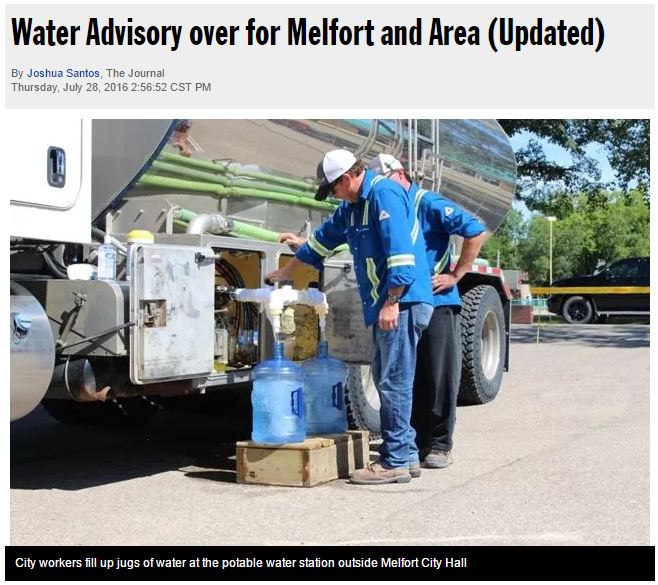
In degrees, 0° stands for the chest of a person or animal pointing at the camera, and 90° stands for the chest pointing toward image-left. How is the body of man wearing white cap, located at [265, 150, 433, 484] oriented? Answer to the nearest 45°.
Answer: approximately 90°

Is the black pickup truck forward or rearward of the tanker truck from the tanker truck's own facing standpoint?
rearward

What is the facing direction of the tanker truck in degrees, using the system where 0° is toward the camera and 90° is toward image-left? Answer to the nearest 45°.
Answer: approximately 45°

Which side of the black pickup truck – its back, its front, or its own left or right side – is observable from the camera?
left

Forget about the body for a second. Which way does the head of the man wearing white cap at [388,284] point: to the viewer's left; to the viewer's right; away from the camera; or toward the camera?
to the viewer's left

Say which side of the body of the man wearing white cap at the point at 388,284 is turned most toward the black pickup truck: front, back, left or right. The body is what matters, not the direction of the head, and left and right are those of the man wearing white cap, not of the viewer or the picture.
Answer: right

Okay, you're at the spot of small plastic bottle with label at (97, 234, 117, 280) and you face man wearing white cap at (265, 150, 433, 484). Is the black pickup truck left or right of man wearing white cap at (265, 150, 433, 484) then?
left

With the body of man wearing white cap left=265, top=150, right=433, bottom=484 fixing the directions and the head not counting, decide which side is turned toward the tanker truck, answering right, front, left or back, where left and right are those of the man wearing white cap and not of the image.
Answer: front
